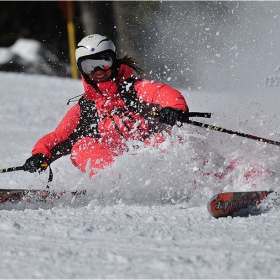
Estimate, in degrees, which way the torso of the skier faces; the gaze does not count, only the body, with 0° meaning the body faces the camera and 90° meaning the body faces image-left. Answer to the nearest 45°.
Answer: approximately 0°

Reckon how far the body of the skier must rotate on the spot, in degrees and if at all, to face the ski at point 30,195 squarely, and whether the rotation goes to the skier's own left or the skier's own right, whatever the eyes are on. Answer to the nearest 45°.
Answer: approximately 45° to the skier's own right

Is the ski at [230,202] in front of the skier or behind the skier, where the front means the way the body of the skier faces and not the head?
in front
